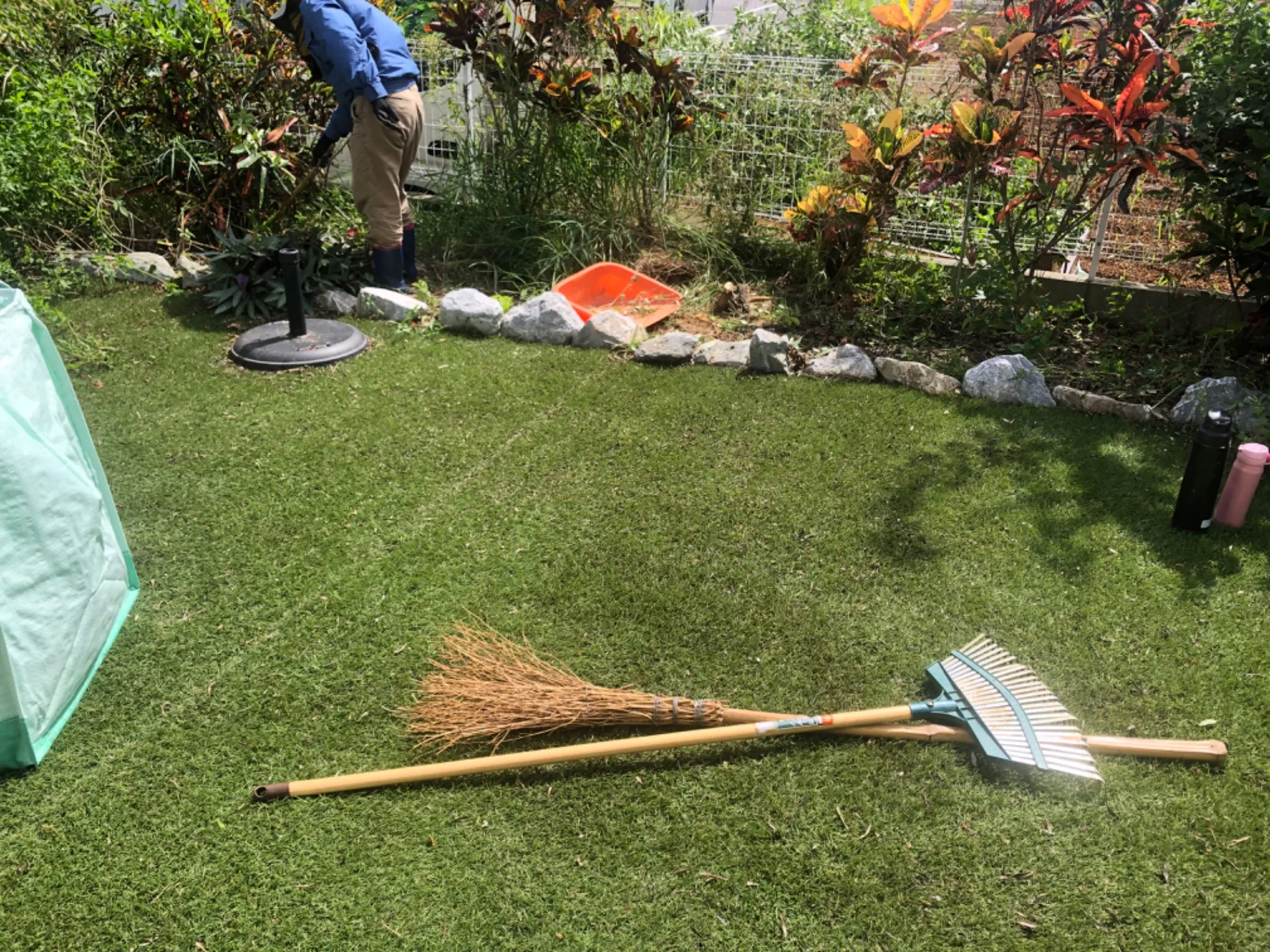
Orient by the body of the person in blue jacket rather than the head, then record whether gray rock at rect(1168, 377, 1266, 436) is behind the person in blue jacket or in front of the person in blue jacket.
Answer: behind

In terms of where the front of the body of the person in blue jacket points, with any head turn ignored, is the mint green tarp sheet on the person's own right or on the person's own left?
on the person's own left

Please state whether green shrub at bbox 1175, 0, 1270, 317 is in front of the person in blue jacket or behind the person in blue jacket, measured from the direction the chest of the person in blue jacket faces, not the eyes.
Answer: behind

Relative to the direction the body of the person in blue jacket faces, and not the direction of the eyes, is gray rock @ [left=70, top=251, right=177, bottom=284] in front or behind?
in front

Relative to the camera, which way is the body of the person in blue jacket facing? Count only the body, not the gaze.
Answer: to the viewer's left

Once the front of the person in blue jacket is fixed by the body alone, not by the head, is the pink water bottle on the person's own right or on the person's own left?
on the person's own left

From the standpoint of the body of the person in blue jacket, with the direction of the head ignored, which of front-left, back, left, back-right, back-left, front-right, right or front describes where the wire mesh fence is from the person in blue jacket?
back

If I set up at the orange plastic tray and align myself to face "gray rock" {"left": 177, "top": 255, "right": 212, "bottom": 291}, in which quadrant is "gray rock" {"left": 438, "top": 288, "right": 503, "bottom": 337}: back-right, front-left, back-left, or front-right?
front-left

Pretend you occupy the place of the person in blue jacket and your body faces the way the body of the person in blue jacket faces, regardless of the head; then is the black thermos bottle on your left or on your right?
on your left

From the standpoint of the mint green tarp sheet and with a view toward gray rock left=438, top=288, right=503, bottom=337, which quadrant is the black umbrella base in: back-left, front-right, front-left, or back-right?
front-left

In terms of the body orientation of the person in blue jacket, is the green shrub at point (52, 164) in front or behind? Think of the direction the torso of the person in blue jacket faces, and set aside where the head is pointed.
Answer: in front
